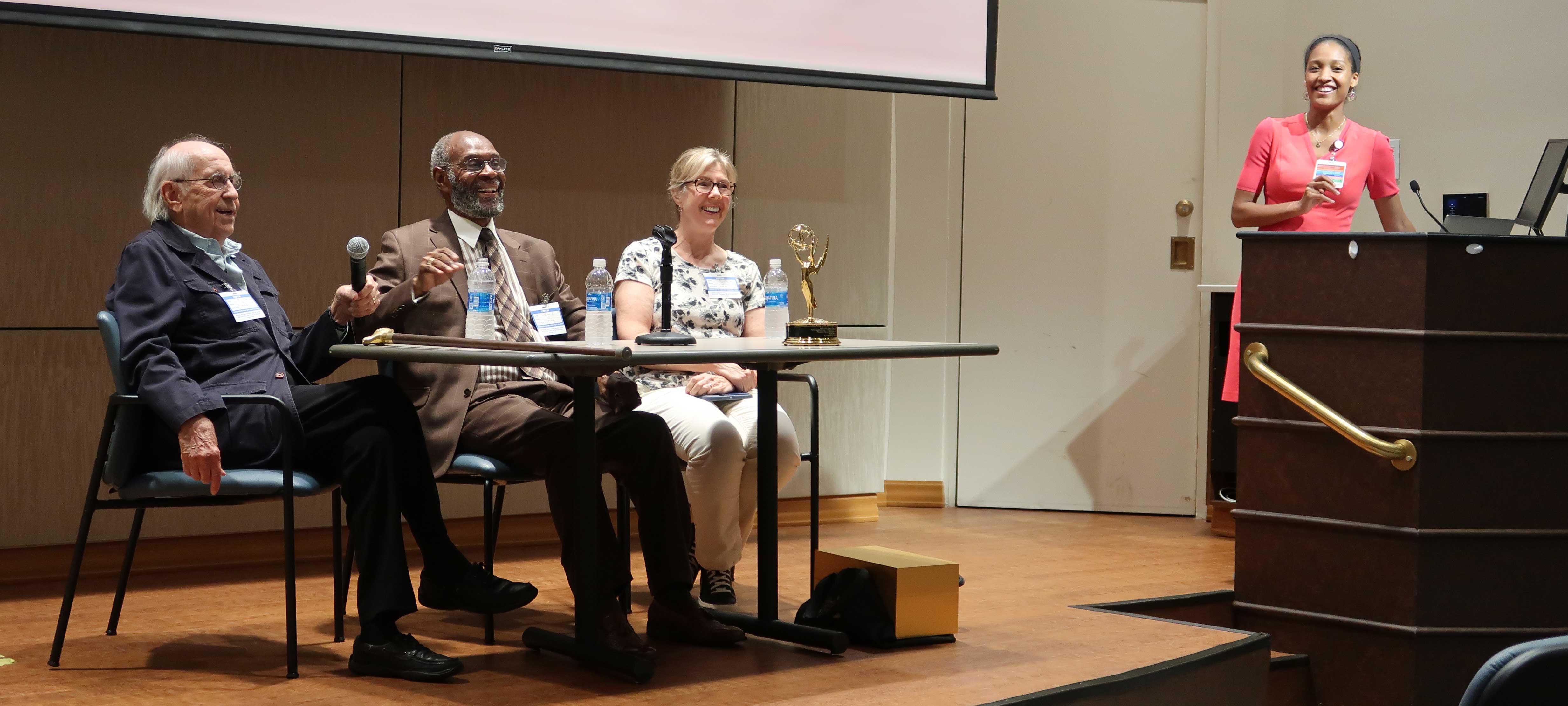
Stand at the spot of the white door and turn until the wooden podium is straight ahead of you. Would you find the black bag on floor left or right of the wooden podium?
right

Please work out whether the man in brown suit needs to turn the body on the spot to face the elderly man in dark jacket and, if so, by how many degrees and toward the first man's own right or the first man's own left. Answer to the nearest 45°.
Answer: approximately 135° to the first man's own right

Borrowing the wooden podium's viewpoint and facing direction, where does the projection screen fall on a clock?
The projection screen is roughly at 3 o'clock from the wooden podium.

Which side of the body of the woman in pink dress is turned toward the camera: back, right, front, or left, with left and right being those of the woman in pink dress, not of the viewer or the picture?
front

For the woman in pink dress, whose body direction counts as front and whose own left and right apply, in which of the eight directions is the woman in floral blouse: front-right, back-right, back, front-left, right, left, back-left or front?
front-right

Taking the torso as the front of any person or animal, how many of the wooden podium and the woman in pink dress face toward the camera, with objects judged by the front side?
2

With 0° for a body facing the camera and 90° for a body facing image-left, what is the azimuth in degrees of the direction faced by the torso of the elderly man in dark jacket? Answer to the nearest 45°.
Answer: approximately 315°

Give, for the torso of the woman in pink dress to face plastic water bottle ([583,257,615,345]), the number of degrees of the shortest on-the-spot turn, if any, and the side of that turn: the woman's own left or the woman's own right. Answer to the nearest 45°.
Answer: approximately 45° to the woman's own right

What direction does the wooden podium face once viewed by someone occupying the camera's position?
facing the viewer

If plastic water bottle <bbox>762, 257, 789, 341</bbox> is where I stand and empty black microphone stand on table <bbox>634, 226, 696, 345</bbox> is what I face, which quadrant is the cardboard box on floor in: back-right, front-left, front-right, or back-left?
back-left

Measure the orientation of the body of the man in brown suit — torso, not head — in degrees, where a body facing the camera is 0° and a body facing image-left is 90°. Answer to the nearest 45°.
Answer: approximately 315°

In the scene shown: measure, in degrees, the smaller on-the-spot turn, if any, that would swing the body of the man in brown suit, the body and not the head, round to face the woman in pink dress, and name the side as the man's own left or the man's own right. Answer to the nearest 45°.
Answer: approximately 45° to the man's own left
